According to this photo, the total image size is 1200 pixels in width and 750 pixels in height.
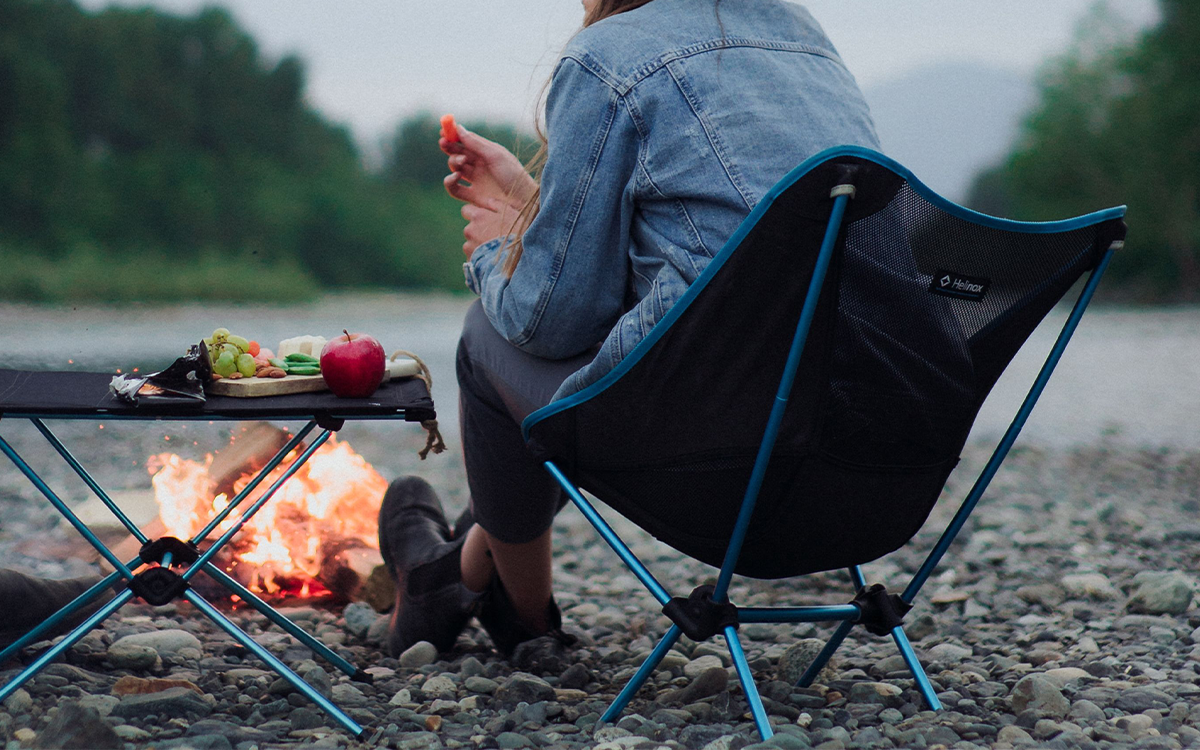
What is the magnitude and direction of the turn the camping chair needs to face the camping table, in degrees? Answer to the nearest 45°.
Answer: approximately 45° to its left

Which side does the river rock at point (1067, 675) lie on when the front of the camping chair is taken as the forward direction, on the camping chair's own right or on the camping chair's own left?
on the camping chair's own right

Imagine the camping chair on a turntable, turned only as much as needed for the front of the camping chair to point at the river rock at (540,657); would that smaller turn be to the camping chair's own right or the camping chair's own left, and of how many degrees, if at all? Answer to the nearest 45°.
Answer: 0° — it already faces it

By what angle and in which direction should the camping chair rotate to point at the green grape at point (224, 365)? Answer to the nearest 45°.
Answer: approximately 45° to its left

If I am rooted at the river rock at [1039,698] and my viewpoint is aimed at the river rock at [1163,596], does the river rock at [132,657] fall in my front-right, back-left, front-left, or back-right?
back-left

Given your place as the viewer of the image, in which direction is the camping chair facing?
facing away from the viewer and to the left of the viewer
